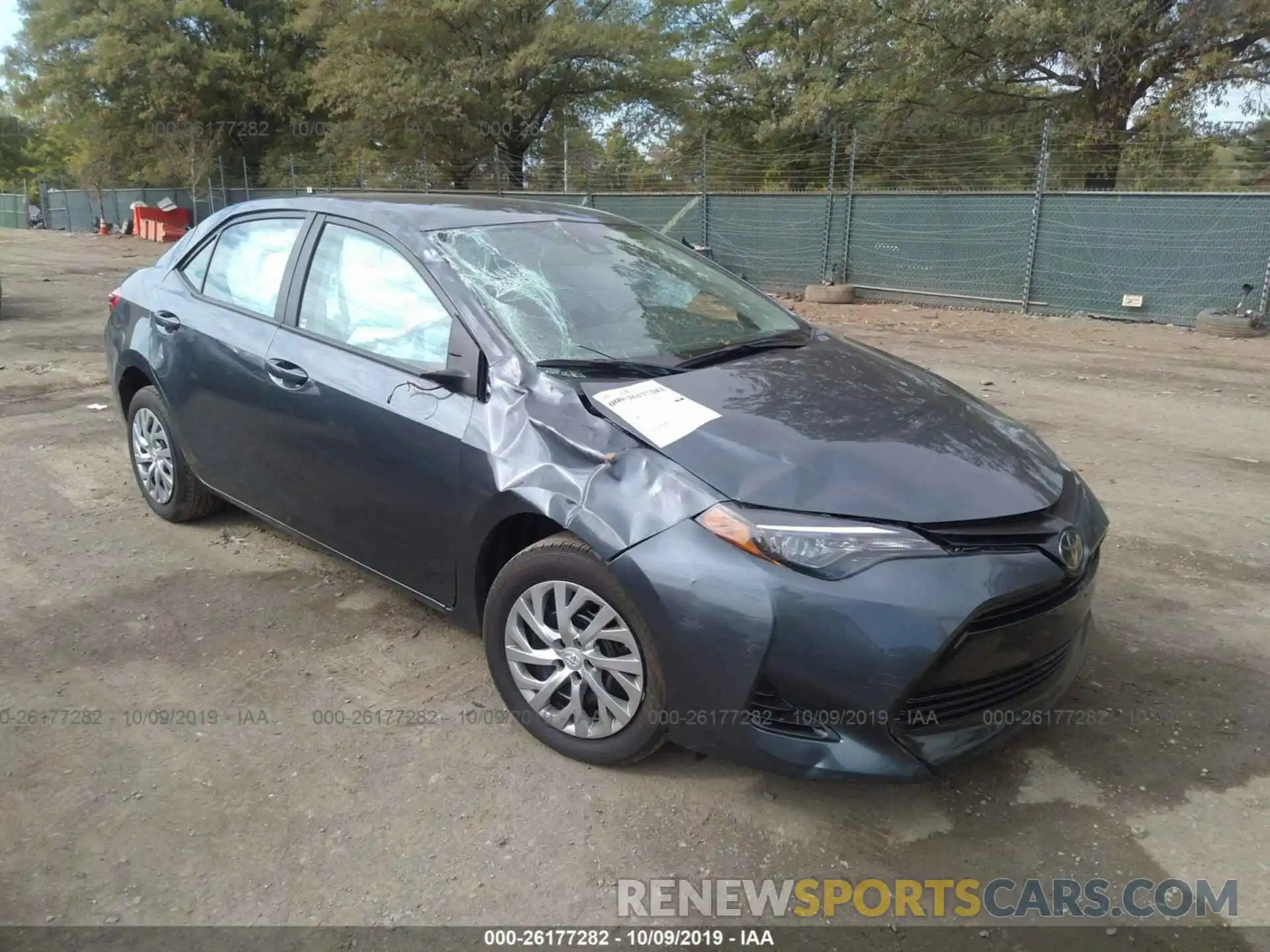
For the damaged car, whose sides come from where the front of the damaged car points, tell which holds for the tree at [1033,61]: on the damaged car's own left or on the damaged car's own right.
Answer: on the damaged car's own left

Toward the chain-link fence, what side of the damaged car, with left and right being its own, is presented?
left

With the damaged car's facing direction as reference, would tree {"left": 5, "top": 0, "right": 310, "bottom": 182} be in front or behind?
behind

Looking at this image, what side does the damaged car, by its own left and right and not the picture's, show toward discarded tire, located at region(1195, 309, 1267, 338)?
left

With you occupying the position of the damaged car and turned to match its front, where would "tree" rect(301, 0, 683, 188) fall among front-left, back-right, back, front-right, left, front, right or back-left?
back-left

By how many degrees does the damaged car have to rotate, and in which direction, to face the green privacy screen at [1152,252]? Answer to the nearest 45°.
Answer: approximately 90° to its left

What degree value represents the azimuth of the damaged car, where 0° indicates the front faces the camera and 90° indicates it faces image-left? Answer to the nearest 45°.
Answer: approximately 315°
